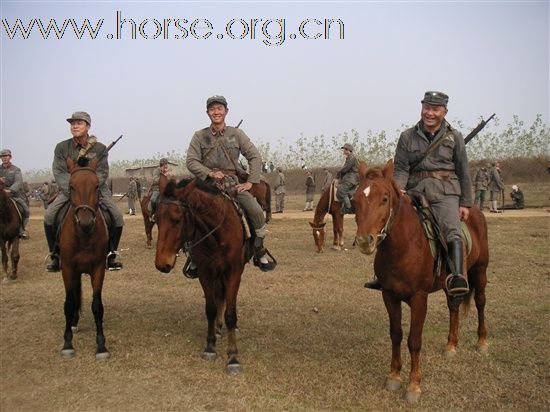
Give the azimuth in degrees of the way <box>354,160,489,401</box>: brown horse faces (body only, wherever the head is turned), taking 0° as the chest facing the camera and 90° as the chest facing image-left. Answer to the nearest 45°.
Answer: approximately 45°

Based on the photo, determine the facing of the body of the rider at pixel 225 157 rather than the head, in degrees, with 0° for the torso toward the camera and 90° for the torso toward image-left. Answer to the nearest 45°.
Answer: approximately 0°

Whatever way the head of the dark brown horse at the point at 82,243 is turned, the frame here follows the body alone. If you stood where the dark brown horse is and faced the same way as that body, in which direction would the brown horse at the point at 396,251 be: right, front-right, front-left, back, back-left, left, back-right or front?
front-left

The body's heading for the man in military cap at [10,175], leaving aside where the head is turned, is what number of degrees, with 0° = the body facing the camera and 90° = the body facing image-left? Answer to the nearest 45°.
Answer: approximately 45°

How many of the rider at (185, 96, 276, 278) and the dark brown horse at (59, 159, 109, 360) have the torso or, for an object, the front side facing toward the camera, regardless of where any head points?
2

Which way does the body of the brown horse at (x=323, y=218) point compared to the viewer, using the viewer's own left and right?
facing the viewer and to the left of the viewer

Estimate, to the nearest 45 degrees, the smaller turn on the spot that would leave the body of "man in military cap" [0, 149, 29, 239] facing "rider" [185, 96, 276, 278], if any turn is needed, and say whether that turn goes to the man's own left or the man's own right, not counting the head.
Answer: approximately 45° to the man's own left

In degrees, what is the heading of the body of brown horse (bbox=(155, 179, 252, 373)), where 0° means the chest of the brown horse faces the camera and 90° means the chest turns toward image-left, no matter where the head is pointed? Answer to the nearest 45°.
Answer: approximately 45°

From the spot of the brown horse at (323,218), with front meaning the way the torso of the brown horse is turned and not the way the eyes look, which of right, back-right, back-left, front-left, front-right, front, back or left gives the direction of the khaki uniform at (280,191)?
back-right

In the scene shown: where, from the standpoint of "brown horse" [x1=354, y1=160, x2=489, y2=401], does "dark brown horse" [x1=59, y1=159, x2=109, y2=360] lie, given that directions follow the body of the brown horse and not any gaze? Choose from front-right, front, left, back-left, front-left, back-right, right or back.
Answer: front-right

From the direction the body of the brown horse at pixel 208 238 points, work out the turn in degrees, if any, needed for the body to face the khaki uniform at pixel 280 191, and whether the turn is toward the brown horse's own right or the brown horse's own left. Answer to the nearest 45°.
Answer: approximately 135° to the brown horse's own right
